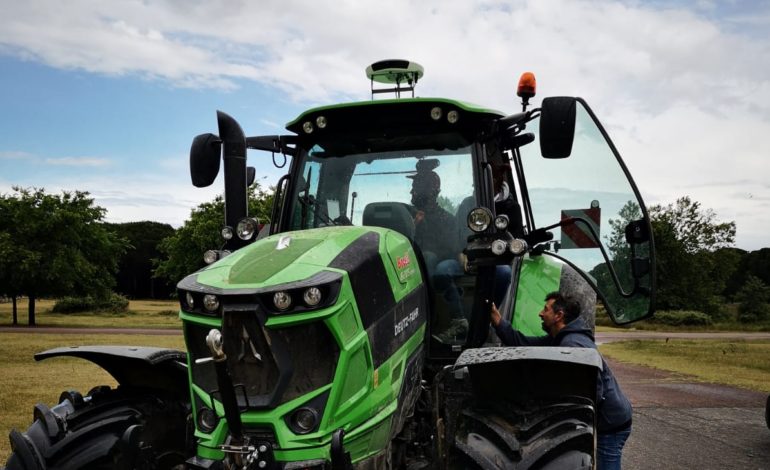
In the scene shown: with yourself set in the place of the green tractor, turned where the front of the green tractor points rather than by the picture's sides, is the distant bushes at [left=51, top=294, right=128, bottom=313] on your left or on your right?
on your right

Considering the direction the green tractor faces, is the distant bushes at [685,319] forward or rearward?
rearward

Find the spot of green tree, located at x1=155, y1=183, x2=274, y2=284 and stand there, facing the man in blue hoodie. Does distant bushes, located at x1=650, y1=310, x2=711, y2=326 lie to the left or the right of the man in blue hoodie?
left

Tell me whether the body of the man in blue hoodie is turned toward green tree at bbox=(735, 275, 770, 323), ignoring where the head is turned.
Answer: no

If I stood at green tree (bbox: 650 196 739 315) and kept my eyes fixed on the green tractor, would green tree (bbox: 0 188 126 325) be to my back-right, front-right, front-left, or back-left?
front-right

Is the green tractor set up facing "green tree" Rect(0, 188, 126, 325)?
no

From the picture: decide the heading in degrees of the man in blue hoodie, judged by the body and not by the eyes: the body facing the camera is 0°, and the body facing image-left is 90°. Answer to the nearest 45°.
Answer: approximately 90°

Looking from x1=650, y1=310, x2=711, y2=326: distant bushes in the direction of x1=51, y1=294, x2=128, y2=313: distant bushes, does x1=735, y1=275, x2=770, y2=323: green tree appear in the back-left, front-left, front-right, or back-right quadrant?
back-right

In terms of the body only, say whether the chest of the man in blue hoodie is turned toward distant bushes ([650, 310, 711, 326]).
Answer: no

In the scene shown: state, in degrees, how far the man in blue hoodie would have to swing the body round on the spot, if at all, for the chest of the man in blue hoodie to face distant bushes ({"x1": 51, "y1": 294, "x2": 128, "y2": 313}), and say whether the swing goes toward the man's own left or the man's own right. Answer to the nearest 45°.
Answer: approximately 45° to the man's own right

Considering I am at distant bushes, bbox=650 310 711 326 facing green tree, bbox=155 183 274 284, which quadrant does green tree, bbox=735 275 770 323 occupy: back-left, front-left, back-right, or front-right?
back-right

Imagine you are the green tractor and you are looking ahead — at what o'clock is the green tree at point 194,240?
The green tree is roughly at 4 o'clock from the green tractor.

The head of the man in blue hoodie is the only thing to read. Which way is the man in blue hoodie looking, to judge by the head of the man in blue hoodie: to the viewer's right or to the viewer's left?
to the viewer's left

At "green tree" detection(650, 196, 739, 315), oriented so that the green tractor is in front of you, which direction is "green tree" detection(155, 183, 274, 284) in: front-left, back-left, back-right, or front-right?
front-right

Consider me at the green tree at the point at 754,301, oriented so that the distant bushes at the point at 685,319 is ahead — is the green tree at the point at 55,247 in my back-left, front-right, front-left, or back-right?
front-right

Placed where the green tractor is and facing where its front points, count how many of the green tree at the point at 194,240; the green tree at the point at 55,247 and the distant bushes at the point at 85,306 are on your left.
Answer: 0

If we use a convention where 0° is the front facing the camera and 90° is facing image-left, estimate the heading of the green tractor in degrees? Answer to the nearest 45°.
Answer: approximately 45°
